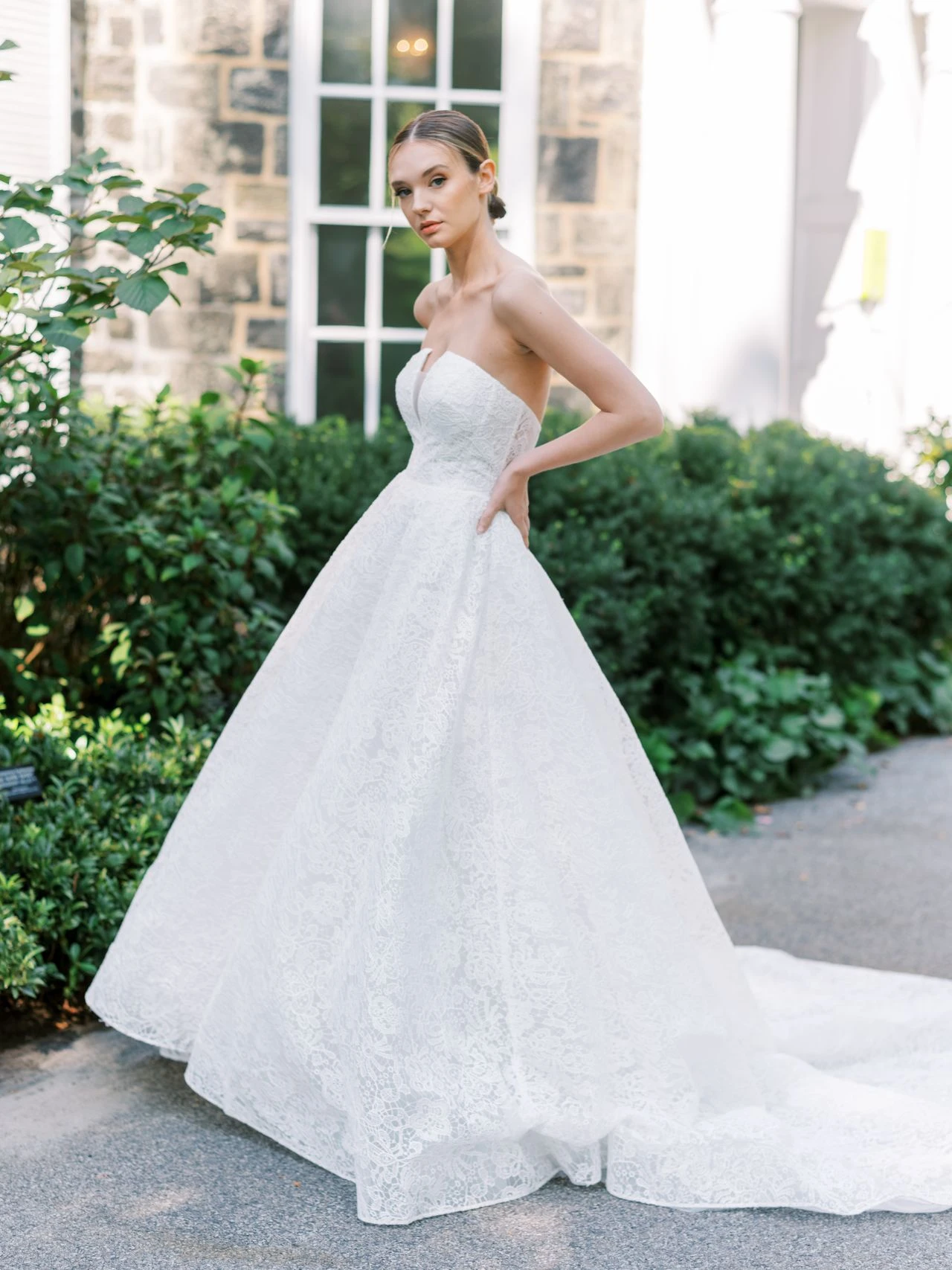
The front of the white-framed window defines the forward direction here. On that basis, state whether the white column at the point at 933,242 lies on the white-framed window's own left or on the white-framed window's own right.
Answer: on the white-framed window's own left

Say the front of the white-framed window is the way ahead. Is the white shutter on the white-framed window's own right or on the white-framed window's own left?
on the white-framed window's own right

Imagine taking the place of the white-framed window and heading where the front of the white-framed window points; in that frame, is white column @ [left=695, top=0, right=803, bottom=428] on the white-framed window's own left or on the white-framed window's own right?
on the white-framed window's own left

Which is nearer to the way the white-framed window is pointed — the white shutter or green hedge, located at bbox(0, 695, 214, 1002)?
the green hedge

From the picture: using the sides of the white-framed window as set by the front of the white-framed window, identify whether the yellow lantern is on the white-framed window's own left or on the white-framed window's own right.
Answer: on the white-framed window's own left

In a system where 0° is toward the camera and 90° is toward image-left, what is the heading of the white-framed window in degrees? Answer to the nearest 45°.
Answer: approximately 0°

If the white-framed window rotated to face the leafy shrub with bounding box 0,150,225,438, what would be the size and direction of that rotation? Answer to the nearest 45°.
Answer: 0° — it already faces it

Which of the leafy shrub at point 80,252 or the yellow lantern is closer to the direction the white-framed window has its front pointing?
the leafy shrub

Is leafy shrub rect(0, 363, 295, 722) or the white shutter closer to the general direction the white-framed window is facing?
the leafy shrub

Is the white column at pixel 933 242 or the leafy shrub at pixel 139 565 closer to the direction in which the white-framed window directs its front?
the leafy shrub
